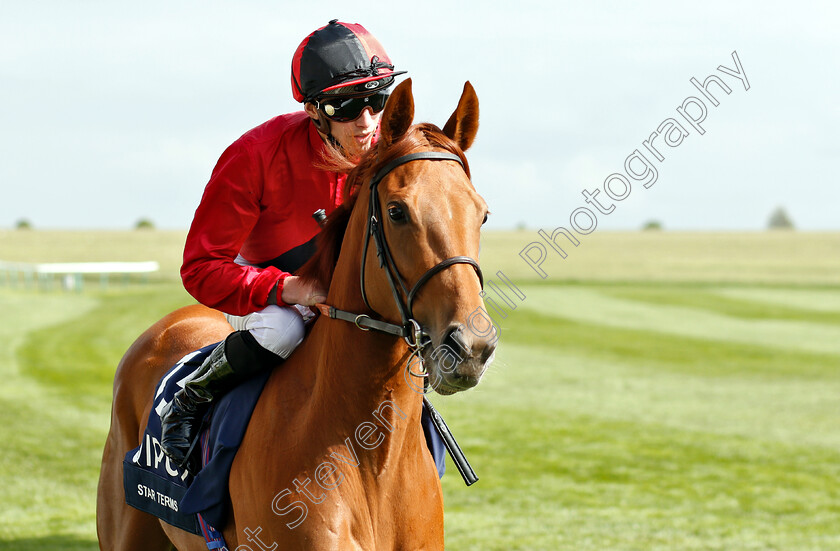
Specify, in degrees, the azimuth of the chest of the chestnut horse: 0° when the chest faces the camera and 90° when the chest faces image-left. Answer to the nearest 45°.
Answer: approximately 315°

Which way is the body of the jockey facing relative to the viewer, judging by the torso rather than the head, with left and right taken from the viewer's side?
facing the viewer and to the right of the viewer
